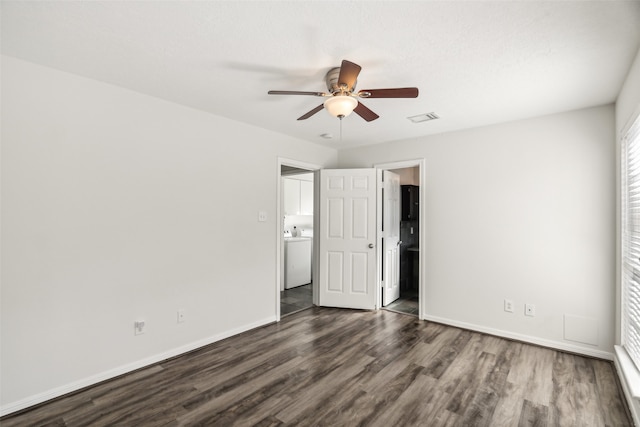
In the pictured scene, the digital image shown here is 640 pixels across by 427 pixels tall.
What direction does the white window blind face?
to the viewer's left

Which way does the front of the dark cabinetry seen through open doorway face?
toward the camera

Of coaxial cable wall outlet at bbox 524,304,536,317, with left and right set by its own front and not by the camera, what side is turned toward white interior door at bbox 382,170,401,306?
right

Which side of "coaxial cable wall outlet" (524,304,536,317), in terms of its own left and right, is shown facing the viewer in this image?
front

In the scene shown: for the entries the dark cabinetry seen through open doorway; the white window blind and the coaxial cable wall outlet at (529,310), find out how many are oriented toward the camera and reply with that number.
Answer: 2

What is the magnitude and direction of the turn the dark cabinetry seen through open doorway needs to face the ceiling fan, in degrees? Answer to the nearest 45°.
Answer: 0° — it already faces it

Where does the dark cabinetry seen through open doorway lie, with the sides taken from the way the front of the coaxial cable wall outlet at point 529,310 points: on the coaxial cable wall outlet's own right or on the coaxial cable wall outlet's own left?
on the coaxial cable wall outlet's own right

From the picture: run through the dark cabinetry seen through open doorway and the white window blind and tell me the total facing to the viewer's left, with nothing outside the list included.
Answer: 1

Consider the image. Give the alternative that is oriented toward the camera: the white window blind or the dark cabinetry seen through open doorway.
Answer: the dark cabinetry seen through open doorway

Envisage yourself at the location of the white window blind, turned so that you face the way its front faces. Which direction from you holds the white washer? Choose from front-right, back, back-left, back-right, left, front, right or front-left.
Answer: front

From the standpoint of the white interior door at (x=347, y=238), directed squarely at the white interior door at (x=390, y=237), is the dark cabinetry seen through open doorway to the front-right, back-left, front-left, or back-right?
front-left

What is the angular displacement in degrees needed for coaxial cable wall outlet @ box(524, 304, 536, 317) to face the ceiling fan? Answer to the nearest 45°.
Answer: approximately 45° to its right

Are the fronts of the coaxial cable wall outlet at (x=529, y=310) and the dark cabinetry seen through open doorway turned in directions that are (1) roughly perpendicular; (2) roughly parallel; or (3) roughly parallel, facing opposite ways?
roughly parallel
